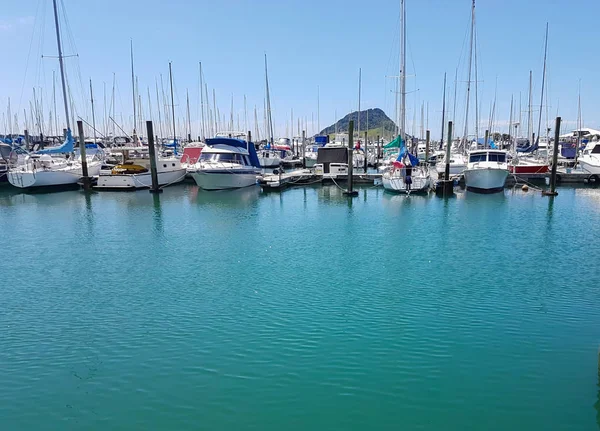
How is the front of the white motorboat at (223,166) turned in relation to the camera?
facing the viewer and to the left of the viewer

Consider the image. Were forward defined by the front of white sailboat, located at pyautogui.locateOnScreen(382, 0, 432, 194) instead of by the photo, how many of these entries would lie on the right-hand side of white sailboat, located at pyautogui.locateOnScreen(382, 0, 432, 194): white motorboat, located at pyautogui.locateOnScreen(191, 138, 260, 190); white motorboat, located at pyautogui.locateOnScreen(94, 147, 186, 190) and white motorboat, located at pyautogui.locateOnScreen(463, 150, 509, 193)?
1

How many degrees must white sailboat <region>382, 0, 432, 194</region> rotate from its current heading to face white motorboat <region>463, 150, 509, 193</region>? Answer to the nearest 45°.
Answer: approximately 90° to its right

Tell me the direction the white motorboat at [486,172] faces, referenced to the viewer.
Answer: facing the viewer

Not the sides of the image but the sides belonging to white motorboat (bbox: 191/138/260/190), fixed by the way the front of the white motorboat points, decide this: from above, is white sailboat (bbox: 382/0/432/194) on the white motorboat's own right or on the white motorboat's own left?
on the white motorboat's own left

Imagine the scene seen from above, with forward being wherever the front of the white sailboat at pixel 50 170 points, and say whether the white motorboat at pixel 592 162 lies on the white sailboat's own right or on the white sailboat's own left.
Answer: on the white sailboat's own right

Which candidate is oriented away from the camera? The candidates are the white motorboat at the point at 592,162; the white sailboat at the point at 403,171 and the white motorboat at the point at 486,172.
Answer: the white sailboat

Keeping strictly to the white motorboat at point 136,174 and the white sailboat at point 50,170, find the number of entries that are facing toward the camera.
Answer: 0

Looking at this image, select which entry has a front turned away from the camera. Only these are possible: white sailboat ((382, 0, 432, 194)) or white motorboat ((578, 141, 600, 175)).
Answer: the white sailboat

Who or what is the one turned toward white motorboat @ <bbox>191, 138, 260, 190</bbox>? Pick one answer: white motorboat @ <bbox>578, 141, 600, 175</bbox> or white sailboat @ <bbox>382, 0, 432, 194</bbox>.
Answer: white motorboat @ <bbox>578, 141, 600, 175</bbox>

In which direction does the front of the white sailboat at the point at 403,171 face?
away from the camera
